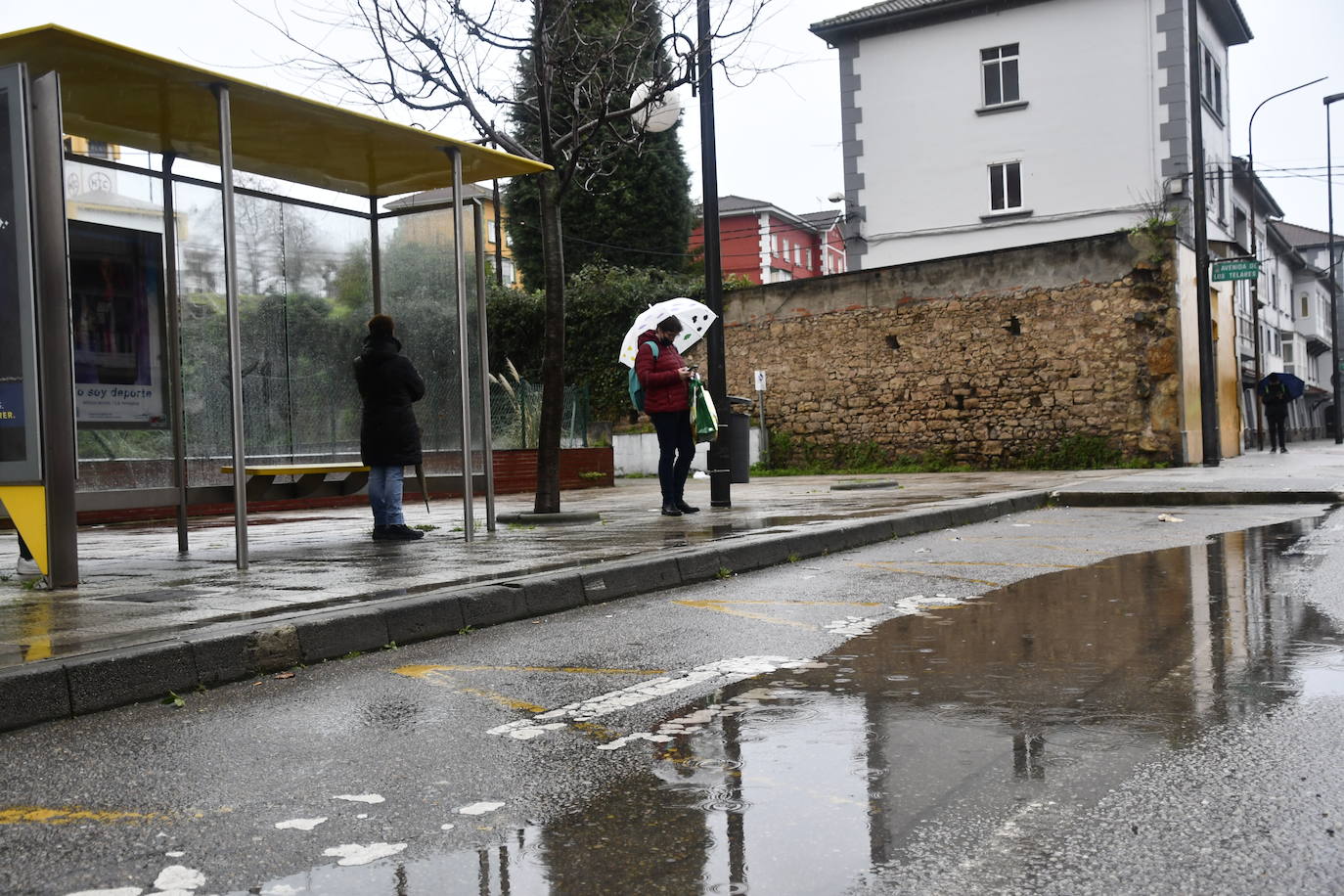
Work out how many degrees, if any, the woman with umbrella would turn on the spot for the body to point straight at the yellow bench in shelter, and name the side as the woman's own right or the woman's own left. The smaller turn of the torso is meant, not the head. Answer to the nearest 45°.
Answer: approximately 90° to the woman's own right

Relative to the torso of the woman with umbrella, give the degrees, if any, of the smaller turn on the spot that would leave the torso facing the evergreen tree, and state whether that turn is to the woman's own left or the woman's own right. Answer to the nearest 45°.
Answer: approximately 135° to the woman's own left

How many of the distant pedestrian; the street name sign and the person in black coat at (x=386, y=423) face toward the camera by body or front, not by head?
2

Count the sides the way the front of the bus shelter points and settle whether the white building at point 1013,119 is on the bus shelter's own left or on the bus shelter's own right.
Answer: on the bus shelter's own left

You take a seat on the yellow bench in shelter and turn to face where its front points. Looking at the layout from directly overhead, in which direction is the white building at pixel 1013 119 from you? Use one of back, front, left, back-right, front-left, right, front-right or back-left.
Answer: left

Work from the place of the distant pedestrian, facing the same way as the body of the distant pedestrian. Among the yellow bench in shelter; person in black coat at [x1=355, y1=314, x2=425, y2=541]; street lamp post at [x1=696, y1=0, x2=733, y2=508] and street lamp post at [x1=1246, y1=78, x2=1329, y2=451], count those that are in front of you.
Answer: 3

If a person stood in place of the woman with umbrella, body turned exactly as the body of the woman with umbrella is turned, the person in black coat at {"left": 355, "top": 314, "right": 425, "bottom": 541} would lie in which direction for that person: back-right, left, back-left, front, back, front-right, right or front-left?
right

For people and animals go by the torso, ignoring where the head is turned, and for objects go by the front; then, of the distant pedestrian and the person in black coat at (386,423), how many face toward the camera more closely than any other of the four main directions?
1

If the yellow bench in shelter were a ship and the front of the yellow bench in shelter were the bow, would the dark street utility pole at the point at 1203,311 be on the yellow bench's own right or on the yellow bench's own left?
on the yellow bench's own left

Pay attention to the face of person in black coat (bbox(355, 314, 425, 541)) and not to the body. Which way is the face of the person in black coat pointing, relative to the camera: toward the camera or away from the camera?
away from the camera

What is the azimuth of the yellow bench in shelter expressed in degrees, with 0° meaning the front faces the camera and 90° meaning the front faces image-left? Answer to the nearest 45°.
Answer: approximately 315°

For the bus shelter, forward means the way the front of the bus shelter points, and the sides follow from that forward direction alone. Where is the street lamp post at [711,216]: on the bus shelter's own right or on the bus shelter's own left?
on the bus shelter's own left

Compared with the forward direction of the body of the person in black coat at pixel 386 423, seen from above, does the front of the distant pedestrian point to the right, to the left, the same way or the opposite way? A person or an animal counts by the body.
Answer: the opposite way

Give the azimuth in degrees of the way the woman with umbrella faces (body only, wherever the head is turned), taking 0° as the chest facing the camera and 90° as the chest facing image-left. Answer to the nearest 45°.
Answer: approximately 315°

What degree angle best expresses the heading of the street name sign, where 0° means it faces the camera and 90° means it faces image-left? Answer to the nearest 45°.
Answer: approximately 0°

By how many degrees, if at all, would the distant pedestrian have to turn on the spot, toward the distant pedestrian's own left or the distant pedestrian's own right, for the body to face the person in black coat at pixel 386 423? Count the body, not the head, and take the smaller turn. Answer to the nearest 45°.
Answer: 0° — they already face them
